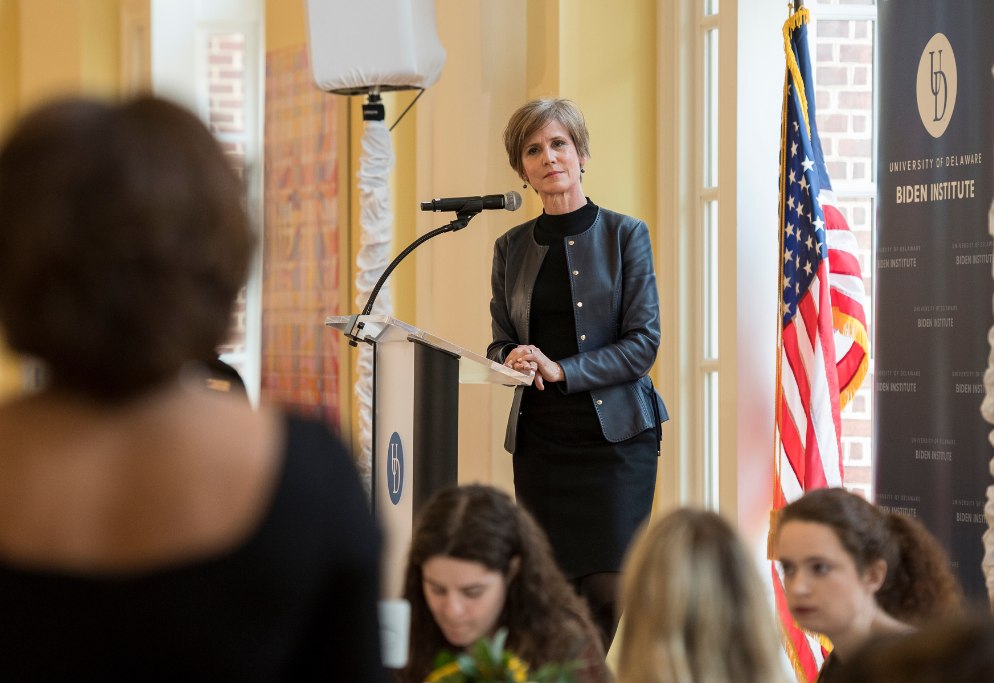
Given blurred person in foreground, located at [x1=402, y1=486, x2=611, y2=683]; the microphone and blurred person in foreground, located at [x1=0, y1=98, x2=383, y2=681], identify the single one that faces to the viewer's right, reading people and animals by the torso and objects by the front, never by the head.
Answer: the microphone

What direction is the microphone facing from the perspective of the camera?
to the viewer's right

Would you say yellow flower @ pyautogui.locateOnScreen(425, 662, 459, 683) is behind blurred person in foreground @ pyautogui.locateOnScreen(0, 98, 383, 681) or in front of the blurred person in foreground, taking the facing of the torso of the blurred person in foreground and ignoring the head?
in front

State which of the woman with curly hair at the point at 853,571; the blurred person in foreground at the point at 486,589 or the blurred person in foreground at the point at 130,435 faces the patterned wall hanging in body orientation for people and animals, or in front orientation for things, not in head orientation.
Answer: the blurred person in foreground at the point at 130,435

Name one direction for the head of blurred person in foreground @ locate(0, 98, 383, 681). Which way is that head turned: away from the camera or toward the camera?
away from the camera

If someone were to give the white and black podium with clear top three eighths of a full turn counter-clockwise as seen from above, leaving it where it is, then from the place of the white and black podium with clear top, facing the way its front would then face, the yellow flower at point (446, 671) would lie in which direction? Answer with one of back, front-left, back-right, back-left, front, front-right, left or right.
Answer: right

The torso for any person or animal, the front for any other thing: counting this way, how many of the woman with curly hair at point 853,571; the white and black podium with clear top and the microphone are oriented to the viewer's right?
1

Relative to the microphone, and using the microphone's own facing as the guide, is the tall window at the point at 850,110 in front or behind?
in front

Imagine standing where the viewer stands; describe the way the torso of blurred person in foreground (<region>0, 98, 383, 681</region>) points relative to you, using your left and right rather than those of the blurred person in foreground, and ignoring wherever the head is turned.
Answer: facing away from the viewer

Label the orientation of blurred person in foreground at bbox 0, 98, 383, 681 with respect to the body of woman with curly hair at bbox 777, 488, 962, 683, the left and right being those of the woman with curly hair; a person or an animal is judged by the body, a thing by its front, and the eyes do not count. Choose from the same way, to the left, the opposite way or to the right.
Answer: to the right

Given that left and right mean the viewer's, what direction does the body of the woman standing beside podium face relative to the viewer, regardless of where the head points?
facing the viewer and to the left of the viewer

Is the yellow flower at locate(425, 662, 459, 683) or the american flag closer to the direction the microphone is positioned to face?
the american flag

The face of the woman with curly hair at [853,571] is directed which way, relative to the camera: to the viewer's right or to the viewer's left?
to the viewer's left

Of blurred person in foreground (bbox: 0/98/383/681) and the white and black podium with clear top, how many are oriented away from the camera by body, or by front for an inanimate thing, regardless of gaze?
1
